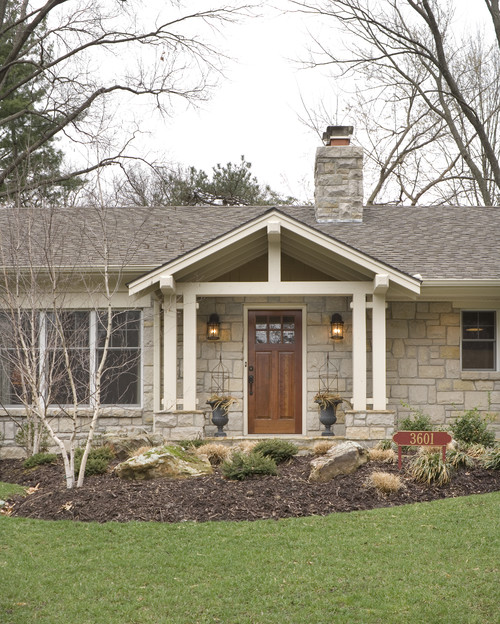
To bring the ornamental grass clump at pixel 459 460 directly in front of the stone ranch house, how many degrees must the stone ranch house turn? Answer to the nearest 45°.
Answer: approximately 45° to its left

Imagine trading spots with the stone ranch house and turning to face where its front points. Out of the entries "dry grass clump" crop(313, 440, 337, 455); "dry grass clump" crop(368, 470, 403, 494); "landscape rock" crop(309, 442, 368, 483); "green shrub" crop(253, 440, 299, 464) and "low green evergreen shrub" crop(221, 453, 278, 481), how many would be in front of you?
5

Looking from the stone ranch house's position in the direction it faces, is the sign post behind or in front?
in front

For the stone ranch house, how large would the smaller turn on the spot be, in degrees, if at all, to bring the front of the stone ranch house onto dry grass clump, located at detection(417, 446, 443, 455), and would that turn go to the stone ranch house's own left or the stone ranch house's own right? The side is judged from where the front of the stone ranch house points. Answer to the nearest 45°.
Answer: approximately 45° to the stone ranch house's own left

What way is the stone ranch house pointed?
toward the camera

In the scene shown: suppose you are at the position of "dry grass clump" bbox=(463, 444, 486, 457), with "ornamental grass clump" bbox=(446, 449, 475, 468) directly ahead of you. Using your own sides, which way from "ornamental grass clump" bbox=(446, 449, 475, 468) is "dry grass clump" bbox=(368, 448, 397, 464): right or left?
right

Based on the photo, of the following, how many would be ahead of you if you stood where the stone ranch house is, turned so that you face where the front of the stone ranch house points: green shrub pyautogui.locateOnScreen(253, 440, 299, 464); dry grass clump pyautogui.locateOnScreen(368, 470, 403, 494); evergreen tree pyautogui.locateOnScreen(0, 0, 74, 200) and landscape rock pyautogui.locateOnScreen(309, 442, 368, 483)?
3

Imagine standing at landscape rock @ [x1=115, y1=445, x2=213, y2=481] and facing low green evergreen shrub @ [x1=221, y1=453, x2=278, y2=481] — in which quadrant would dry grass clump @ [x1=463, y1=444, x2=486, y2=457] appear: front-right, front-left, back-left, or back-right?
front-left

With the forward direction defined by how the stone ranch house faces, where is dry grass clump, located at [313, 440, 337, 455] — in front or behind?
in front

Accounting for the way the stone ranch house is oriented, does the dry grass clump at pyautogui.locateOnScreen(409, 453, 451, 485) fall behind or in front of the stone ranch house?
in front

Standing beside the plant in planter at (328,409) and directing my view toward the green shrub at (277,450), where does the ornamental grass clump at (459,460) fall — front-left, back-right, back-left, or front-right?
front-left

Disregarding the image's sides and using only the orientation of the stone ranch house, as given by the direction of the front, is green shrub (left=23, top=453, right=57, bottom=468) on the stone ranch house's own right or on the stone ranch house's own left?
on the stone ranch house's own right

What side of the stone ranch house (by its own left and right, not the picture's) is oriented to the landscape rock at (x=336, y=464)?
front

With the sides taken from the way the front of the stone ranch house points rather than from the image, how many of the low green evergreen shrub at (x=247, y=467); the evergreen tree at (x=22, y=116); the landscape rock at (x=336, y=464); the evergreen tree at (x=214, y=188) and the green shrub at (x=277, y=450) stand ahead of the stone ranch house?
3
